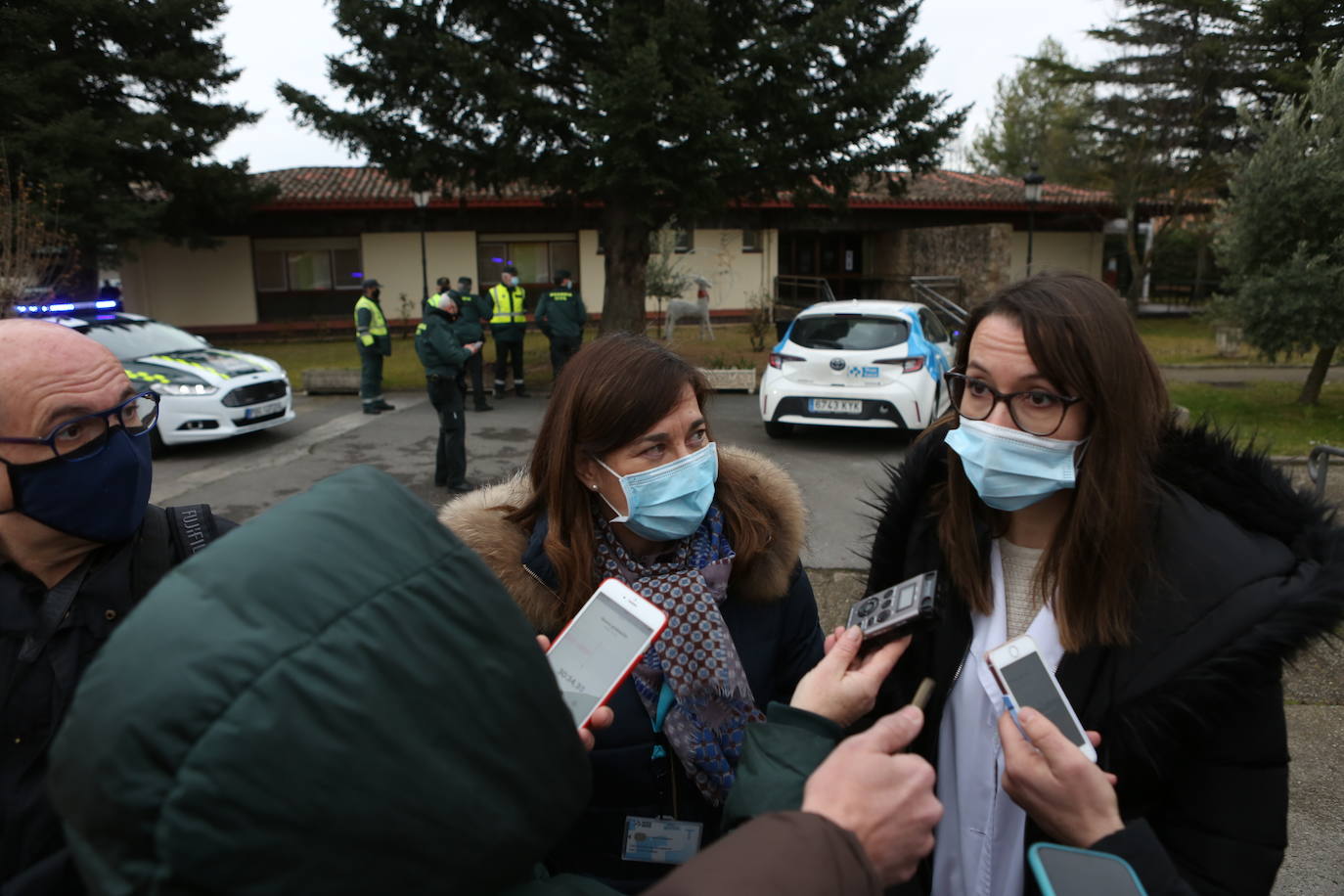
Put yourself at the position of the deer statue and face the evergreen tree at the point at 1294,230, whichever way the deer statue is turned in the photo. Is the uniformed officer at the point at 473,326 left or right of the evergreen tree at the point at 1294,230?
right

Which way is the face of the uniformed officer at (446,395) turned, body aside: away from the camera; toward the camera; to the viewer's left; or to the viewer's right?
to the viewer's right

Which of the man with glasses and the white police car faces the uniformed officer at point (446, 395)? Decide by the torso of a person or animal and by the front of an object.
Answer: the white police car

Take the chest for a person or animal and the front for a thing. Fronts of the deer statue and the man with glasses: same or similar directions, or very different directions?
same or similar directions

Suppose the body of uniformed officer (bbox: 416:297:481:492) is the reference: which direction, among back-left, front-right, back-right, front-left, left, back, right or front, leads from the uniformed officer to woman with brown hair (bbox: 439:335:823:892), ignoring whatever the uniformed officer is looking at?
right

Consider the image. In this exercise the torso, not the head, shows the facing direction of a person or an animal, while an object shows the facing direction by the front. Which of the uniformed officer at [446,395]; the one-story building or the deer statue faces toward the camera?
the one-story building

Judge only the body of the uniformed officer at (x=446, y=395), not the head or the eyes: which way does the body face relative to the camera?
to the viewer's right

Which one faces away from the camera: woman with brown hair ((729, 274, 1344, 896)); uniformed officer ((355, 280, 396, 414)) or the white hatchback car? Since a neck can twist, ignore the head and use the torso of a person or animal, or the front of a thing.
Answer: the white hatchback car

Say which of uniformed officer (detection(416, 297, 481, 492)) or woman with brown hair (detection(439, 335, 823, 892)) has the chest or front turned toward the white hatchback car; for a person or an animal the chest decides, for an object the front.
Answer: the uniformed officer

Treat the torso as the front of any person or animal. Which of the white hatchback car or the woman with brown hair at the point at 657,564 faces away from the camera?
the white hatchback car

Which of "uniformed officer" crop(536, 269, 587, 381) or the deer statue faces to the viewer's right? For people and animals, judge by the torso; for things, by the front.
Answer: the deer statue

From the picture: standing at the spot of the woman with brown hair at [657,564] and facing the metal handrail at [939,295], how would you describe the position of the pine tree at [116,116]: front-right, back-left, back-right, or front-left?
front-left

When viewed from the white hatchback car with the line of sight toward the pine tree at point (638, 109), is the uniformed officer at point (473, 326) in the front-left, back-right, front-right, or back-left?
front-left
